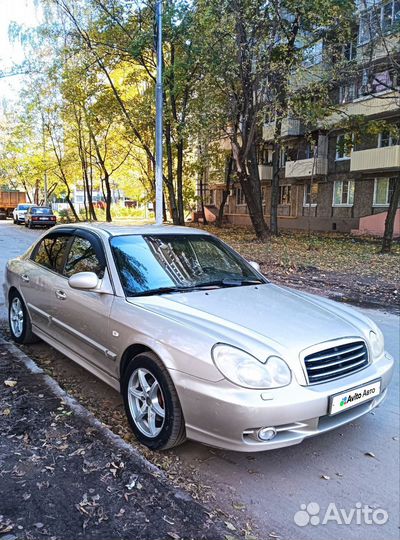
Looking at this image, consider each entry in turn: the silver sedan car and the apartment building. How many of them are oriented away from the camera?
0

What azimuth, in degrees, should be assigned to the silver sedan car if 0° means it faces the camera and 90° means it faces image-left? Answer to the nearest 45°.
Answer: approximately 315°

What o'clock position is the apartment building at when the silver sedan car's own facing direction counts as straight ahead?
The apartment building is roughly at 8 o'clock from the silver sedan car.

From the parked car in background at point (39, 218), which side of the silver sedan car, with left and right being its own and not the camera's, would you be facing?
back

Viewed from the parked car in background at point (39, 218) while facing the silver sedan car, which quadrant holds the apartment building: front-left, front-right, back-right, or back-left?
front-left

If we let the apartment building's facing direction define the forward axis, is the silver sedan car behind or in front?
in front

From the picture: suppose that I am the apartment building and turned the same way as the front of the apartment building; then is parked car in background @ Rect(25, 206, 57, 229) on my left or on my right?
on my right

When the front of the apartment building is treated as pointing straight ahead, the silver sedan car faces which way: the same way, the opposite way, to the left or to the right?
to the left

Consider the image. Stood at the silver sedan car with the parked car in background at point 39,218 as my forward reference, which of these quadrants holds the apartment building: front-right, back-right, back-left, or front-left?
front-right

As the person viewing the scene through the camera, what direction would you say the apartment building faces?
facing the viewer and to the left of the viewer
